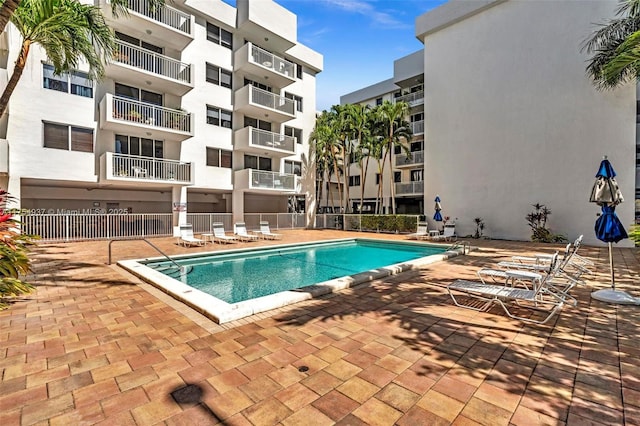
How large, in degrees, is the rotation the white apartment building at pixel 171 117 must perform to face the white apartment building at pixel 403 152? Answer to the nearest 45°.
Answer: approximately 45° to its left

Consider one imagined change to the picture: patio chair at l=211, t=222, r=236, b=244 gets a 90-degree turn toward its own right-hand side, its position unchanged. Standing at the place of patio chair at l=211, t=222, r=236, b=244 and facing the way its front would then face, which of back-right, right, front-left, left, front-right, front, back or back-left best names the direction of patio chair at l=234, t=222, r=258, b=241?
back

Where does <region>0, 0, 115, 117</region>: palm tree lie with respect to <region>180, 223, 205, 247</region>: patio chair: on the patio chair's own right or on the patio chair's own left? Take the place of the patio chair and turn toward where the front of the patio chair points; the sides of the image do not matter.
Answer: on the patio chair's own right

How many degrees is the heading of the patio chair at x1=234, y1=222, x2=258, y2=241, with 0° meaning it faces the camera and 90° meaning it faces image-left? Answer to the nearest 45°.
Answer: approximately 315°

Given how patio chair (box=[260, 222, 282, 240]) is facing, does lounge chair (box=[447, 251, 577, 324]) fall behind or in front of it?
in front

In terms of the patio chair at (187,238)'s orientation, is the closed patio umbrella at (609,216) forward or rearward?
forward

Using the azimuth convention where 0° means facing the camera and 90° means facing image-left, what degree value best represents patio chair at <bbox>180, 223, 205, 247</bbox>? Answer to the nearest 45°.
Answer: approximately 315°
